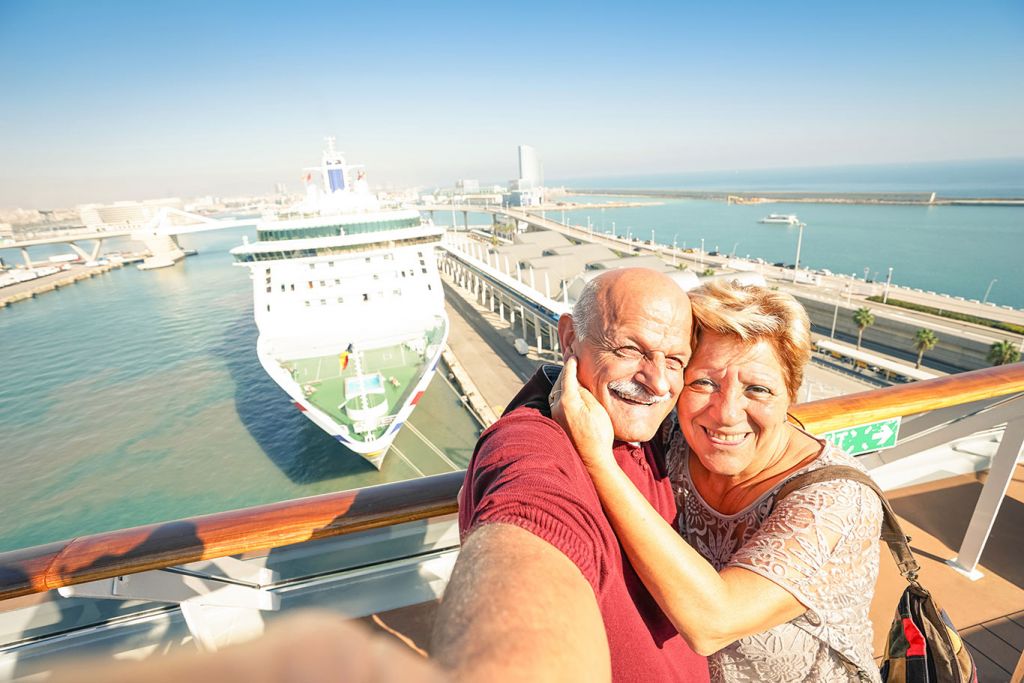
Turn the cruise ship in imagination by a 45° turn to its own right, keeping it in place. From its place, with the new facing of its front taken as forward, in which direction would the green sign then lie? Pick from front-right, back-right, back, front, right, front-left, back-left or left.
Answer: front-left

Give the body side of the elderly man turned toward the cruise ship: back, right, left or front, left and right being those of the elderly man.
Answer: back

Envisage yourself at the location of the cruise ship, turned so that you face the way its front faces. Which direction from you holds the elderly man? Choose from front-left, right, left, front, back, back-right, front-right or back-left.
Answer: front

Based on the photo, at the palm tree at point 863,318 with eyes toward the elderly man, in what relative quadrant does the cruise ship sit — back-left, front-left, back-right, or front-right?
front-right

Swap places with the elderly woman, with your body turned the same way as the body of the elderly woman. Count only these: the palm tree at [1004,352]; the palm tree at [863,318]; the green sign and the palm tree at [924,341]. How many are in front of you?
0

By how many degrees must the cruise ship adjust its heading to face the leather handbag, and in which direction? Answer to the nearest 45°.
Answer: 0° — it already faces it

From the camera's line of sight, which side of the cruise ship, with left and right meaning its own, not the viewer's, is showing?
front

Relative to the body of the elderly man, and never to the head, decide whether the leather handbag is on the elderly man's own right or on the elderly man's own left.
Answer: on the elderly man's own left

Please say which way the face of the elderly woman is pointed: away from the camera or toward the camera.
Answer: toward the camera

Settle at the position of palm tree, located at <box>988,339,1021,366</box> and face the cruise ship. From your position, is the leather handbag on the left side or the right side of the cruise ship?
left

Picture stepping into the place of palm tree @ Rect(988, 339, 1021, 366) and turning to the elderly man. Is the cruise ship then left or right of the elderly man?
right

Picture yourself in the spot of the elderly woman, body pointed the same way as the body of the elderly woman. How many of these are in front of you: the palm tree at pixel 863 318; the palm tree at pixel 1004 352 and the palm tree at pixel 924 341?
0

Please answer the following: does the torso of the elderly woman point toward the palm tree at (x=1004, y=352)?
no

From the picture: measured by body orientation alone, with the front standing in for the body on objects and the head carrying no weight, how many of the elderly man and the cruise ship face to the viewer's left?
0

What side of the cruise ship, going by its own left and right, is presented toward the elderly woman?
front

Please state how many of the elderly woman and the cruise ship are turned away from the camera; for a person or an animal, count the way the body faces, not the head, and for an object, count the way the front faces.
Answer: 0

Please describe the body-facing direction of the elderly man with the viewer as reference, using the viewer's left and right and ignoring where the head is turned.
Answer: facing the viewer and to the right of the viewer
